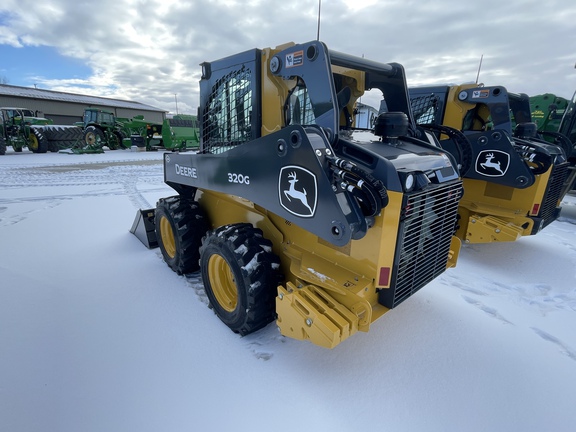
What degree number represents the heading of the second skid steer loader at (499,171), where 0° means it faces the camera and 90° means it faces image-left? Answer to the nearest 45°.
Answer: approximately 135°

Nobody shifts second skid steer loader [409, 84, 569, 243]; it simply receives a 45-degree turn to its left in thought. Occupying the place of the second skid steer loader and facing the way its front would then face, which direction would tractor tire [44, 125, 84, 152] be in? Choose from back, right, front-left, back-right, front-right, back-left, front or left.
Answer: front

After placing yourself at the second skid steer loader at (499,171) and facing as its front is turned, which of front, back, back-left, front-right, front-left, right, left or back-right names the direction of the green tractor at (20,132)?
front-left
